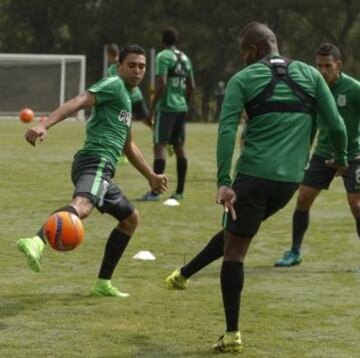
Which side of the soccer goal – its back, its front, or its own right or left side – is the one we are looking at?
front

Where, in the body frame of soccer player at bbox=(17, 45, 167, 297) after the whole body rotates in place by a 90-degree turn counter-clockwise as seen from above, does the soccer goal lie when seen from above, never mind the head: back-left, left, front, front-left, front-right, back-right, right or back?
front-left

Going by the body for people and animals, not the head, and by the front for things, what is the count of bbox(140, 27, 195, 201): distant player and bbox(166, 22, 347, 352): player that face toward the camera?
0

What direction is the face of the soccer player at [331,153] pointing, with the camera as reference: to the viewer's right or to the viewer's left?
to the viewer's left

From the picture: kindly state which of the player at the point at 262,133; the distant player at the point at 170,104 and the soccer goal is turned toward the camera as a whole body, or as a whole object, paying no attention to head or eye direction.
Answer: the soccer goal

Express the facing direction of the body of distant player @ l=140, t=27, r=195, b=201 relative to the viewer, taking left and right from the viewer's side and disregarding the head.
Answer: facing away from the viewer and to the left of the viewer

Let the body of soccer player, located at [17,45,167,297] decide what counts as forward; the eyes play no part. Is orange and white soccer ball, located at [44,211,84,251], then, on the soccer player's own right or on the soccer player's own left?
on the soccer player's own right

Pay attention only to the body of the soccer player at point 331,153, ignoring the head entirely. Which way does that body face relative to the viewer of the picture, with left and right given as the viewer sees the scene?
facing the viewer and to the left of the viewer

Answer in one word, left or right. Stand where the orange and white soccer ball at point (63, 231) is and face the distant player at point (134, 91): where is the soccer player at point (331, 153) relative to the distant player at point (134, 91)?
right

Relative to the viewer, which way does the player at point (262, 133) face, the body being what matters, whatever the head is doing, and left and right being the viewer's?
facing away from the viewer and to the left of the viewer

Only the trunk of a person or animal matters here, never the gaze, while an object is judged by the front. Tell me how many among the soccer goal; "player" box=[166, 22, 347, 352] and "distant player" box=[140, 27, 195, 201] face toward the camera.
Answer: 1

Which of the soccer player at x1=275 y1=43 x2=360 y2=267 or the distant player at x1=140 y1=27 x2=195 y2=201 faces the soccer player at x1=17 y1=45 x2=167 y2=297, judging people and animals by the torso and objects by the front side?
the soccer player at x1=275 y1=43 x2=360 y2=267
